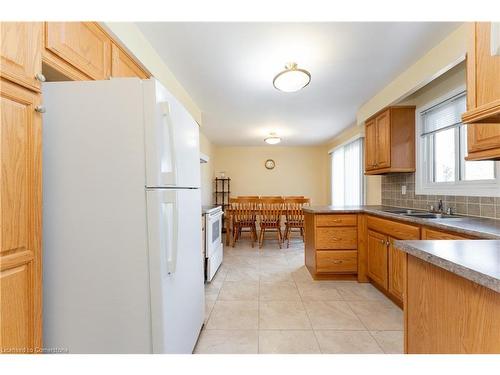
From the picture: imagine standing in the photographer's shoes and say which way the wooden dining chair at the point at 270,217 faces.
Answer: facing away from the viewer

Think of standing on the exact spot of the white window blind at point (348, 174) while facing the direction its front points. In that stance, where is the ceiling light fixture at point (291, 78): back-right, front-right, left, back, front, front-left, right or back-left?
front-left

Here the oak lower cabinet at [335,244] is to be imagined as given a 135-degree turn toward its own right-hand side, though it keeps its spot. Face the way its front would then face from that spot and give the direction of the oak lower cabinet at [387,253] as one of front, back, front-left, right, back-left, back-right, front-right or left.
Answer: back

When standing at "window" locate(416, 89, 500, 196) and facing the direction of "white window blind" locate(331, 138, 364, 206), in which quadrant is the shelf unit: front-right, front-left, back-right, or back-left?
front-left

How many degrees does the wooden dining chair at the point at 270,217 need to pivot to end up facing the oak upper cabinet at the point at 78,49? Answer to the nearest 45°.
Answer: approximately 180°

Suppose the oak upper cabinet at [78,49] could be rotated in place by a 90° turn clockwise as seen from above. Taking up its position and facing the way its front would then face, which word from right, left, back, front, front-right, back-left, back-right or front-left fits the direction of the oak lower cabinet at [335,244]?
back-left

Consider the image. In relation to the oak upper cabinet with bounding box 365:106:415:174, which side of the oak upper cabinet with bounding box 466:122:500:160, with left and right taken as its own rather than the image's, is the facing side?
right

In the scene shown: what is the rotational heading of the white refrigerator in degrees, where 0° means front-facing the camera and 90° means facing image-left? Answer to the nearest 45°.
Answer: approximately 315°

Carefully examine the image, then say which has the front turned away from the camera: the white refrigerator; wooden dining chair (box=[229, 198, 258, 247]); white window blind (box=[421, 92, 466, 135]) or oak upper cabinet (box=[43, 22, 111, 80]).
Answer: the wooden dining chair

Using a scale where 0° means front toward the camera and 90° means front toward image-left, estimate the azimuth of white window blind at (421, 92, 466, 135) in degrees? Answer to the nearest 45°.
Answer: approximately 45°

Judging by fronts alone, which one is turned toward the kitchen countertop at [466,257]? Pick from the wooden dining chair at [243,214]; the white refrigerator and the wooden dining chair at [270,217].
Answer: the white refrigerator

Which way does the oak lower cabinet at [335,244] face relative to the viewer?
toward the camera

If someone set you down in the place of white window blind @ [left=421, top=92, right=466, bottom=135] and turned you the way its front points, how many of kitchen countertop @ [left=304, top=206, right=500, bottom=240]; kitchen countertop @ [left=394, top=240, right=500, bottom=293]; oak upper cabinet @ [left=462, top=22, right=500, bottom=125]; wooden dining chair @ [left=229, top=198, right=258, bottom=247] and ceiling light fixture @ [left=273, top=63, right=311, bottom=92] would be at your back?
0

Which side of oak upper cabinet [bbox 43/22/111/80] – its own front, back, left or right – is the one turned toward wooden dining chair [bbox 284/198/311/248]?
left

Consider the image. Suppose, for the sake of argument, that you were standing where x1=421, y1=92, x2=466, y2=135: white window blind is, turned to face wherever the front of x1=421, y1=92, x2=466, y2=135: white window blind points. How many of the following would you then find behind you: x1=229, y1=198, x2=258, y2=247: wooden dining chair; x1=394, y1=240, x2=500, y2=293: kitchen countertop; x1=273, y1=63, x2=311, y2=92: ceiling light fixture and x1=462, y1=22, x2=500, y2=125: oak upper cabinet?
0

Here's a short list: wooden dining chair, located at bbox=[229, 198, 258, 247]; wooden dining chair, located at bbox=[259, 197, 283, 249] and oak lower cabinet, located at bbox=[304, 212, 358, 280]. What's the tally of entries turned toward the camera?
1

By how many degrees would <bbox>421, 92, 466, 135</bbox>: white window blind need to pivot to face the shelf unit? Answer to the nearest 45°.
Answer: approximately 45° to its right

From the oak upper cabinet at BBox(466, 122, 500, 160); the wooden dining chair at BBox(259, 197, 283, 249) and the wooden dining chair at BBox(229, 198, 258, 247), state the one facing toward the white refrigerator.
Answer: the oak upper cabinet

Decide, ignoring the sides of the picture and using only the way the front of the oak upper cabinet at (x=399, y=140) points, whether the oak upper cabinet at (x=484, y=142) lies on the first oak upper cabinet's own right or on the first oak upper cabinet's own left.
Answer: on the first oak upper cabinet's own left
